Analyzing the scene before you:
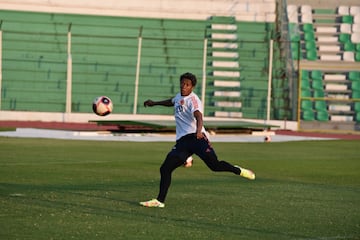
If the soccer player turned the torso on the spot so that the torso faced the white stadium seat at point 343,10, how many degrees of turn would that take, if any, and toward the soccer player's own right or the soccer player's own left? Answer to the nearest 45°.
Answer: approximately 135° to the soccer player's own right

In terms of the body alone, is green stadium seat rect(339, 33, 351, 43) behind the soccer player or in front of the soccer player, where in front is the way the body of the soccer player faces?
behind

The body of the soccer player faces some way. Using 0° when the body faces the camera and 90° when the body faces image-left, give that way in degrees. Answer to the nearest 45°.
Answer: approximately 45°

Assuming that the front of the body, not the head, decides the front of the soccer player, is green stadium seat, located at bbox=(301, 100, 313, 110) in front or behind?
behind

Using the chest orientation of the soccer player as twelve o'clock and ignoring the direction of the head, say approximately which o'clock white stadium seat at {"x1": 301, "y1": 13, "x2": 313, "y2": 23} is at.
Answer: The white stadium seat is roughly at 5 o'clock from the soccer player.

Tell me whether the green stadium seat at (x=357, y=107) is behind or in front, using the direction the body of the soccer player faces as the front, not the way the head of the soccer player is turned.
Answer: behind

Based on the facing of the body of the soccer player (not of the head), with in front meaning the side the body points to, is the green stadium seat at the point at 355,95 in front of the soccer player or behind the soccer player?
behind
